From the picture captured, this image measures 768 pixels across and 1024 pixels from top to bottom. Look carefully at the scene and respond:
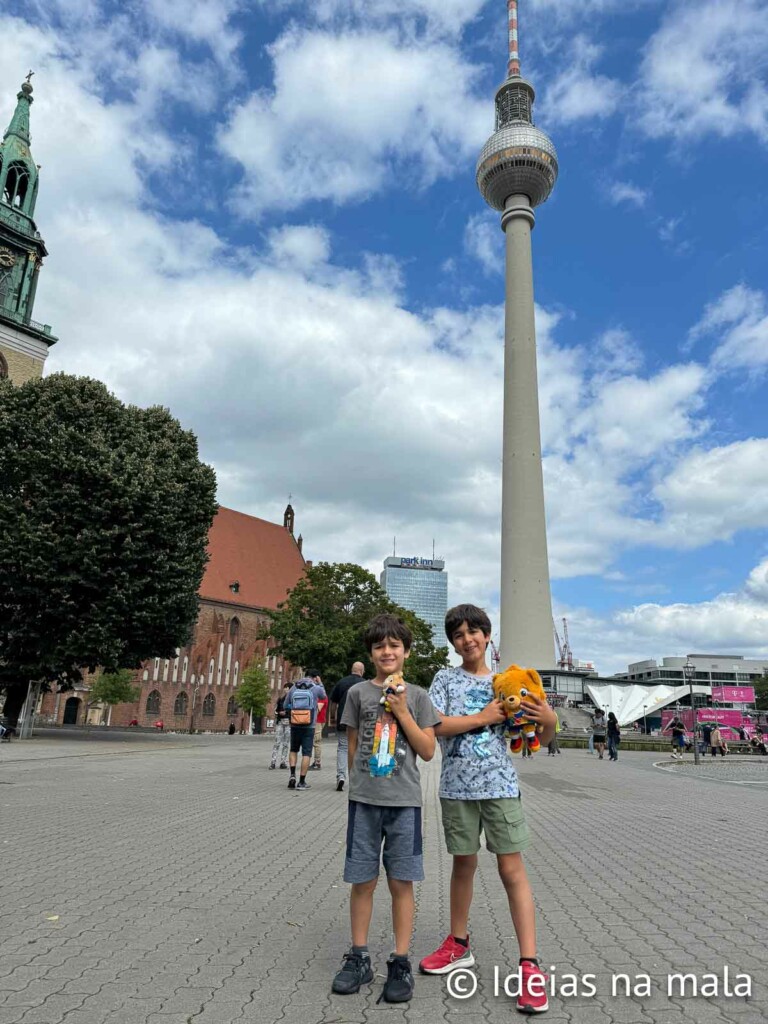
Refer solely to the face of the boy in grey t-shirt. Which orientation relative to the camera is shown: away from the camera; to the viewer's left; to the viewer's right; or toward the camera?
toward the camera

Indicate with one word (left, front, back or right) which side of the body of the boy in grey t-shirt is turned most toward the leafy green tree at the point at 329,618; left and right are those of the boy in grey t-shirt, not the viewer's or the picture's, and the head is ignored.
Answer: back

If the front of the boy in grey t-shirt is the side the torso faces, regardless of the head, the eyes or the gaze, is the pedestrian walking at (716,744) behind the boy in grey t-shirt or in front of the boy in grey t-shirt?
behind

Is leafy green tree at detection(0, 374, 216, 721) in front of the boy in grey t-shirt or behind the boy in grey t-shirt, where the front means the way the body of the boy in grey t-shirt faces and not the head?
behind

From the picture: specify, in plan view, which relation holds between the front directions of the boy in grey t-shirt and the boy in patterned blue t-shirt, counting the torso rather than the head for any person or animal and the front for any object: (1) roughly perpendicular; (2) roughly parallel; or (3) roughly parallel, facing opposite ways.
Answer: roughly parallel

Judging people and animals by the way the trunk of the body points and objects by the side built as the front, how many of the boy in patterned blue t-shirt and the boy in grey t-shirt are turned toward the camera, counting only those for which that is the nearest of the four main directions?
2

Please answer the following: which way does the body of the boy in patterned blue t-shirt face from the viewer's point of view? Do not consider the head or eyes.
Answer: toward the camera

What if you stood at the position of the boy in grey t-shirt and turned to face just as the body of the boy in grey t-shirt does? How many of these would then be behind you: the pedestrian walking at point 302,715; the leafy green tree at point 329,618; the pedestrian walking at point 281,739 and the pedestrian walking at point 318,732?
4

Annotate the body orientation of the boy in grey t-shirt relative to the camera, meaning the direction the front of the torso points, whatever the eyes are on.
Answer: toward the camera

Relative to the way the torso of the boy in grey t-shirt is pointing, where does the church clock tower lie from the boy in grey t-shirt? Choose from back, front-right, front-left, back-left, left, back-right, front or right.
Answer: back-right

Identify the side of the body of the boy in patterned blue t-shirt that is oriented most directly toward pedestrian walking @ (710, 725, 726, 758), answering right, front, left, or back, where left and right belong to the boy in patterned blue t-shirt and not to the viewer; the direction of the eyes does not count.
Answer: back

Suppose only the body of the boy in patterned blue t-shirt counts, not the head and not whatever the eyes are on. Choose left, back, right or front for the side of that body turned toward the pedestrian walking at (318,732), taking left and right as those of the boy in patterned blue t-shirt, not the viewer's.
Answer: back
